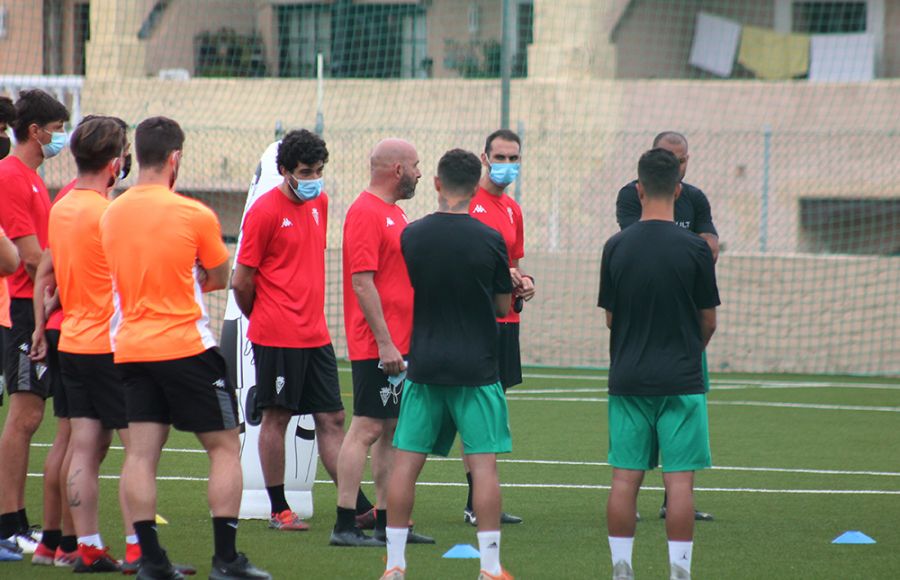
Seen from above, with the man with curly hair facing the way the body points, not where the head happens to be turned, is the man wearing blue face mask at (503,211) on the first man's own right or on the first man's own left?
on the first man's own left

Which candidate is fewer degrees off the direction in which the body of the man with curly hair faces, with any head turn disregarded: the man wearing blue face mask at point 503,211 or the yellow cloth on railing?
the man wearing blue face mask

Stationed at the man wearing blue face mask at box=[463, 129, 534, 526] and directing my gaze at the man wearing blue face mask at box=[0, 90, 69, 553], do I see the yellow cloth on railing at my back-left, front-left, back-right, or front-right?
back-right

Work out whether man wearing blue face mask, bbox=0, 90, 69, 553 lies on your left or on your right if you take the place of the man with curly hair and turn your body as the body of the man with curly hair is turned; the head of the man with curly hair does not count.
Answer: on your right

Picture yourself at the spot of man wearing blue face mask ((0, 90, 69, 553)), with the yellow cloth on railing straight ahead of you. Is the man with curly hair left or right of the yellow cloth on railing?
right

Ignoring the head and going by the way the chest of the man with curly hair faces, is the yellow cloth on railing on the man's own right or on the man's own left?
on the man's own left

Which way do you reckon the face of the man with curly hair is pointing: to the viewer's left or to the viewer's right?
to the viewer's right

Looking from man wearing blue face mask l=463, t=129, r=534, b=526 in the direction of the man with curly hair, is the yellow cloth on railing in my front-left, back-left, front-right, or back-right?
back-right

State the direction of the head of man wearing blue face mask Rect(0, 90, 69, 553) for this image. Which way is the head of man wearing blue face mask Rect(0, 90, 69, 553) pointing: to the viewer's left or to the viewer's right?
to the viewer's right

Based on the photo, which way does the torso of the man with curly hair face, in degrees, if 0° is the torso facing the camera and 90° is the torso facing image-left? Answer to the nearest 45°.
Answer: approximately 315°
